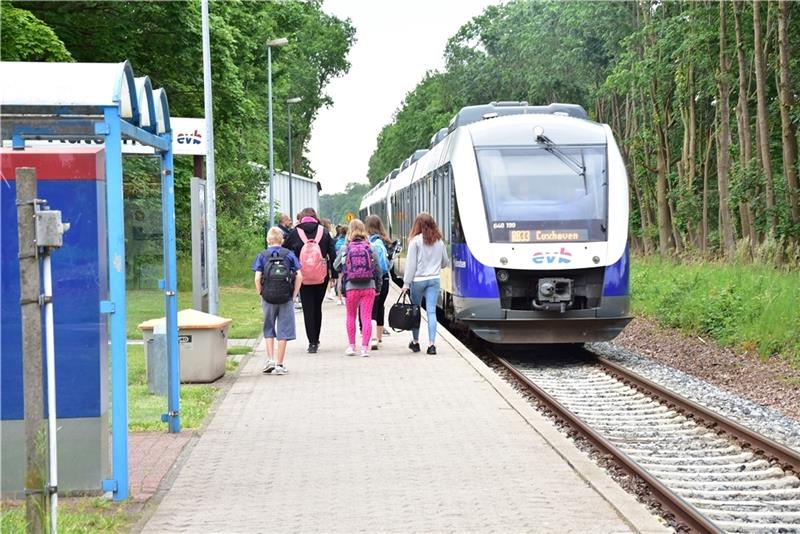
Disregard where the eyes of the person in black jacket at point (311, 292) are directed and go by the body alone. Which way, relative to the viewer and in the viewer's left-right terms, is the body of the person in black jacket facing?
facing away from the viewer

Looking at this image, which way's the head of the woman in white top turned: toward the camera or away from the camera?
away from the camera

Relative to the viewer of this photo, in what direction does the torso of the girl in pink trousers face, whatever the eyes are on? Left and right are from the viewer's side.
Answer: facing away from the viewer

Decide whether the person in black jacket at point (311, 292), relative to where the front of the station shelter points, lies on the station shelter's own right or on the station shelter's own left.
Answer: on the station shelter's own left

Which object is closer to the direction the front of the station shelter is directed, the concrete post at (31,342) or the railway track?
the railway track

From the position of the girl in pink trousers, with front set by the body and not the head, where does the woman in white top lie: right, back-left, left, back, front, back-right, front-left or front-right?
right

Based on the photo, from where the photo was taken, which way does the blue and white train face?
toward the camera

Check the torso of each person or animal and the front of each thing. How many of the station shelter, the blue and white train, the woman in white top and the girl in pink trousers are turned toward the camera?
1

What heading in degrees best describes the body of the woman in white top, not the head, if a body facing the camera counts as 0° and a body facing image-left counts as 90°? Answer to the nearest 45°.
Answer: approximately 180°

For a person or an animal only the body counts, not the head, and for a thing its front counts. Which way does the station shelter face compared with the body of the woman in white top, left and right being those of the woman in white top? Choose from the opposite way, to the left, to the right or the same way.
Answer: to the right

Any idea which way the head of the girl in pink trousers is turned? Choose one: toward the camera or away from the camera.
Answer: away from the camera

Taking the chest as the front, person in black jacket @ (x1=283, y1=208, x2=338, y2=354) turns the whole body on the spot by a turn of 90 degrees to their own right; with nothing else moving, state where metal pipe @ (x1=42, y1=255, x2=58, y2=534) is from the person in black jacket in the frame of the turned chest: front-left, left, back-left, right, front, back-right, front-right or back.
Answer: right

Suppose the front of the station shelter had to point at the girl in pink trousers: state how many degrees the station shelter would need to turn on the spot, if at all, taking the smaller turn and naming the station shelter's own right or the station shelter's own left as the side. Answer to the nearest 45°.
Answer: approximately 45° to the station shelter's own left

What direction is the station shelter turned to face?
to the viewer's right

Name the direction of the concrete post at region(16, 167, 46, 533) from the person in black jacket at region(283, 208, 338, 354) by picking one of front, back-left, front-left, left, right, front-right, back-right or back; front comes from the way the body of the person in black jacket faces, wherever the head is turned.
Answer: back
